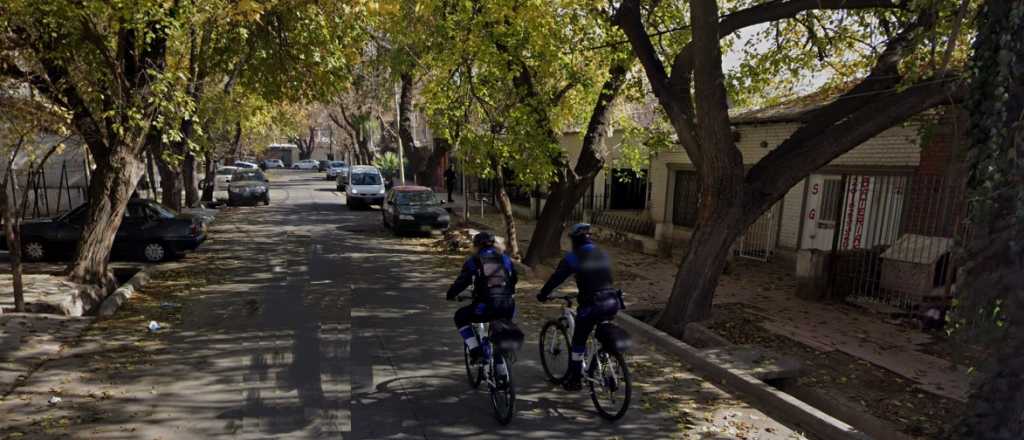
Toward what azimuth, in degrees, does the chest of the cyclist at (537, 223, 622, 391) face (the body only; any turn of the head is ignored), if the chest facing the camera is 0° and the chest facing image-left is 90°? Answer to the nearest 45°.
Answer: approximately 135°

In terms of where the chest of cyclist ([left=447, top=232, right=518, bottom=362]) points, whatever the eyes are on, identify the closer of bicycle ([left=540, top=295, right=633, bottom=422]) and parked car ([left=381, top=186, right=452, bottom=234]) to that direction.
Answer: the parked car

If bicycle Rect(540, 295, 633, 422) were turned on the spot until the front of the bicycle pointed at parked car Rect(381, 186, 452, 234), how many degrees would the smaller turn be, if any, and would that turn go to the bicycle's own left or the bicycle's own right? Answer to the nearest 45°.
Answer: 0° — it already faces it

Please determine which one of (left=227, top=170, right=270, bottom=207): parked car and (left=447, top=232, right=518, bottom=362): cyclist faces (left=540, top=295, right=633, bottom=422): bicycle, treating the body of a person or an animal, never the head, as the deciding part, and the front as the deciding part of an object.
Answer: the parked car

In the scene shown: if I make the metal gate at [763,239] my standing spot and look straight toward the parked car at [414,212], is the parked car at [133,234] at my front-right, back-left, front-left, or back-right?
front-left

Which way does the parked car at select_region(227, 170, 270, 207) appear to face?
toward the camera

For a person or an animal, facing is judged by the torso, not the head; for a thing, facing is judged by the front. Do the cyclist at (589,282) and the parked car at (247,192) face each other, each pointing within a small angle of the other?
yes

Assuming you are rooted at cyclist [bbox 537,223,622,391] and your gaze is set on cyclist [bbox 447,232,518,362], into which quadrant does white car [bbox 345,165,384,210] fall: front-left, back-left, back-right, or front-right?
front-right

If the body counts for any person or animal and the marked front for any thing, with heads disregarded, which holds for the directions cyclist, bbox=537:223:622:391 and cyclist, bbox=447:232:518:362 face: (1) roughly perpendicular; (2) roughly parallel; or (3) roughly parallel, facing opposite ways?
roughly parallel

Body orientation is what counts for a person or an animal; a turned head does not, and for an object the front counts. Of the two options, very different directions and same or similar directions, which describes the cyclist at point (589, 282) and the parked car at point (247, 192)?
very different directions

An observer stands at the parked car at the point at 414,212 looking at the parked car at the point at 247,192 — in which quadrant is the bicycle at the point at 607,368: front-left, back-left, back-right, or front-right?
back-left

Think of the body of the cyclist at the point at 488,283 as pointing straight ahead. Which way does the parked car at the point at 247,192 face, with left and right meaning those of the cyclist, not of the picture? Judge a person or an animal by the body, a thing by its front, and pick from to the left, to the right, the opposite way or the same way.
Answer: the opposite way

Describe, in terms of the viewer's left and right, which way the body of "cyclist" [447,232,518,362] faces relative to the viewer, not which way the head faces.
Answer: facing away from the viewer and to the left of the viewer

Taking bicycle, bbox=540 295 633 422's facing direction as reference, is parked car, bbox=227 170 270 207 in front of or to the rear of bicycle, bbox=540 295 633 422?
in front

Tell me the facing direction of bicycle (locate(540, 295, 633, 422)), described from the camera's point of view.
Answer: facing away from the viewer and to the left of the viewer

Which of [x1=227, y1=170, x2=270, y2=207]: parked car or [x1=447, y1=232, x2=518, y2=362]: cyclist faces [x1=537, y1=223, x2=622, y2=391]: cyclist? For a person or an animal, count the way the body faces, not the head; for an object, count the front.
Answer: the parked car

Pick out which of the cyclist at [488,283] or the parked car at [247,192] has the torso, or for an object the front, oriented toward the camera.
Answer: the parked car
